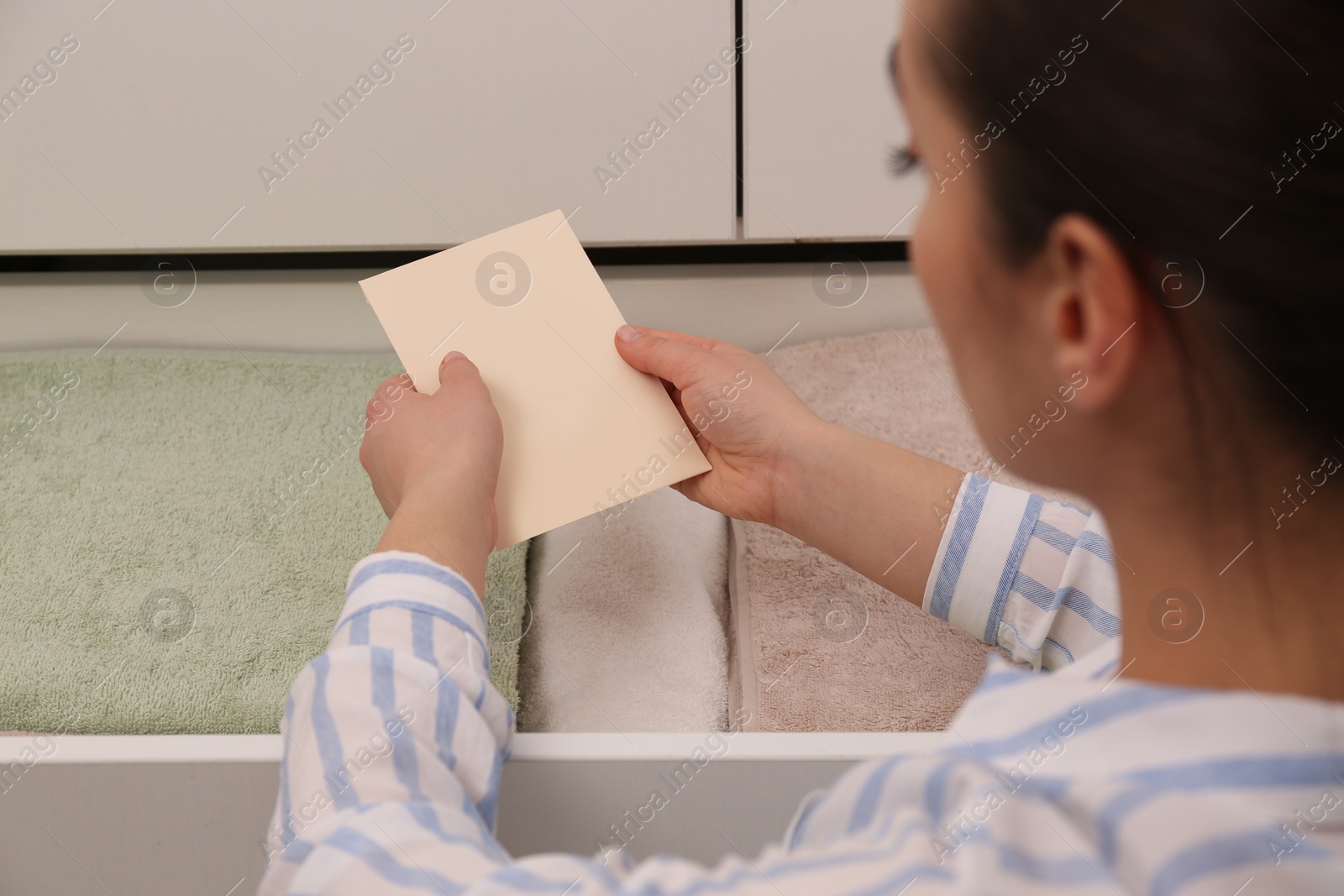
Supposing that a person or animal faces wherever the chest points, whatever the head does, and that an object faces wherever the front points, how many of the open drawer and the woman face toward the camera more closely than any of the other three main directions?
1

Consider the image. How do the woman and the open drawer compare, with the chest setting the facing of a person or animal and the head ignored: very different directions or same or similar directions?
very different directions

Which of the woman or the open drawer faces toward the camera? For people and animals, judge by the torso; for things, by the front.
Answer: the open drawer

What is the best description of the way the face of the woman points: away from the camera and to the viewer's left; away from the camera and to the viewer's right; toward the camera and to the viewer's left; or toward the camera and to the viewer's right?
away from the camera and to the viewer's left

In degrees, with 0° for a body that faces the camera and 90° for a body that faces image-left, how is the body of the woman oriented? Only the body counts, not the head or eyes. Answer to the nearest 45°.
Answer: approximately 135°

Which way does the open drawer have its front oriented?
toward the camera
